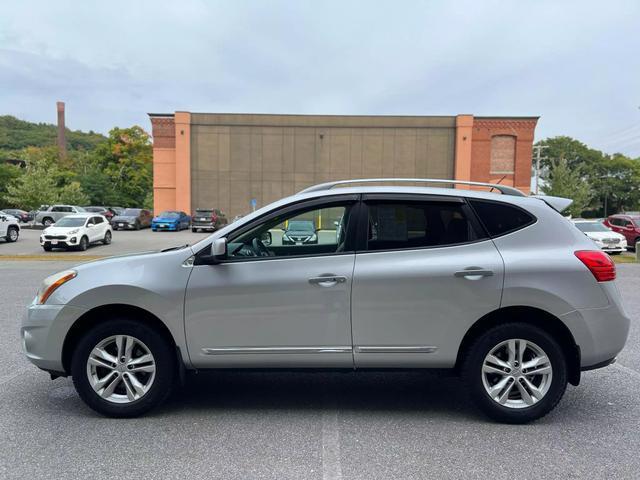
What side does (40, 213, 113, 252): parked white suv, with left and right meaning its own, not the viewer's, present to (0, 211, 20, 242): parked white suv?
right

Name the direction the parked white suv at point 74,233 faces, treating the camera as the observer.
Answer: facing the viewer and to the left of the viewer

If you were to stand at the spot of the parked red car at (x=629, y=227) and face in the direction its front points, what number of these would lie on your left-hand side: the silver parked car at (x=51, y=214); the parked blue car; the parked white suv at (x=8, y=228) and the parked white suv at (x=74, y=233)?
0

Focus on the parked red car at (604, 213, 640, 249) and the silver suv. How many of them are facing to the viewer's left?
1

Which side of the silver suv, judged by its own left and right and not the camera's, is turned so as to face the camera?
left

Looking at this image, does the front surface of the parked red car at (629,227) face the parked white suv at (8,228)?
no

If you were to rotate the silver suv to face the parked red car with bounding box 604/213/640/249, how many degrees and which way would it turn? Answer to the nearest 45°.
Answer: approximately 135° to its right

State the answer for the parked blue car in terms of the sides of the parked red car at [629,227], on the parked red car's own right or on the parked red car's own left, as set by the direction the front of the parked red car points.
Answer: on the parked red car's own right

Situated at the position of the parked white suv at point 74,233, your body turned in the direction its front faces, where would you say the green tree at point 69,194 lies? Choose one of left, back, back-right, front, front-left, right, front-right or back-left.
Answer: back-right

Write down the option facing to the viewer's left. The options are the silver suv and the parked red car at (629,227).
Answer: the silver suv

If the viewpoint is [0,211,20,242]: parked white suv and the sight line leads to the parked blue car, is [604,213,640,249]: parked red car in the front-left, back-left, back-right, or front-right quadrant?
front-right

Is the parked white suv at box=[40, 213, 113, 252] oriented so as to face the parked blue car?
no

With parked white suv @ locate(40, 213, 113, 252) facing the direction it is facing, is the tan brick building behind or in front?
behind

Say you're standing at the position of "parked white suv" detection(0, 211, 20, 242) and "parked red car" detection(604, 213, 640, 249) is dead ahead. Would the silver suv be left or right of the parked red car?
right

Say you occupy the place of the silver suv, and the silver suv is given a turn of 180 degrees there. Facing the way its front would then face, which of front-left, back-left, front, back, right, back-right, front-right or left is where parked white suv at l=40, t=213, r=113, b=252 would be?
back-left
